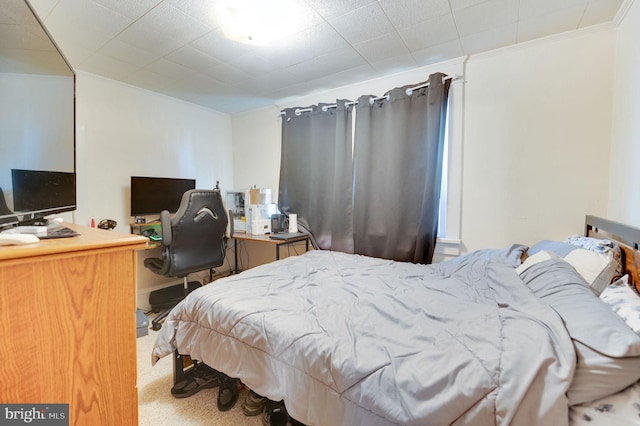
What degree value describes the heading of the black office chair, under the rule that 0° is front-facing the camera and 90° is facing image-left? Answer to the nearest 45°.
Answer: approximately 135°

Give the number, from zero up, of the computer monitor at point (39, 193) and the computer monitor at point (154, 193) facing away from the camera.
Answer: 0

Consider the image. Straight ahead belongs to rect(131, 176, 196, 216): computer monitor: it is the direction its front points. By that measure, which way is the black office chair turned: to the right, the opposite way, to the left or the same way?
the opposite way

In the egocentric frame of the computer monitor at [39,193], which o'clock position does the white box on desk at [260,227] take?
The white box on desk is roughly at 9 o'clock from the computer monitor.

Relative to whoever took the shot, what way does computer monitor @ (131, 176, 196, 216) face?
facing the viewer and to the right of the viewer

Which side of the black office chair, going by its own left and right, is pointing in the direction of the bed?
back

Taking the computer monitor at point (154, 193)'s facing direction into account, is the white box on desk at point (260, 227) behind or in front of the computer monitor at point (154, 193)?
in front

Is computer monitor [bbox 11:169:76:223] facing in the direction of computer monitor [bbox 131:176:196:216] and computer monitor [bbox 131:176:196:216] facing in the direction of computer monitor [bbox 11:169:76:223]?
no

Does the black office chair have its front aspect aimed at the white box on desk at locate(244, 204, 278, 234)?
no

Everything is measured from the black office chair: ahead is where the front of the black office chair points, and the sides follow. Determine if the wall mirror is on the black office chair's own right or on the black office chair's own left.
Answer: on the black office chair's own left

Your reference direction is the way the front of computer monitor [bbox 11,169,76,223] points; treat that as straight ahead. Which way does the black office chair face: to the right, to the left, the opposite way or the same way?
the opposite way

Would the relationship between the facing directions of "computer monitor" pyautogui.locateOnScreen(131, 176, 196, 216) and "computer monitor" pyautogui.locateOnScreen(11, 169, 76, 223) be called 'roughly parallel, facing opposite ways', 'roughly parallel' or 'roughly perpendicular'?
roughly parallel

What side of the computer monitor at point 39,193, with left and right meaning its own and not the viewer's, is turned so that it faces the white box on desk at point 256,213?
left

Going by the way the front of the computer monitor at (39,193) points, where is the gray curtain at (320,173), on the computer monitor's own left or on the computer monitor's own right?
on the computer monitor's own left

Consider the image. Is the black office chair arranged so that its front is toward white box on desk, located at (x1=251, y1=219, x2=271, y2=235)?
no
